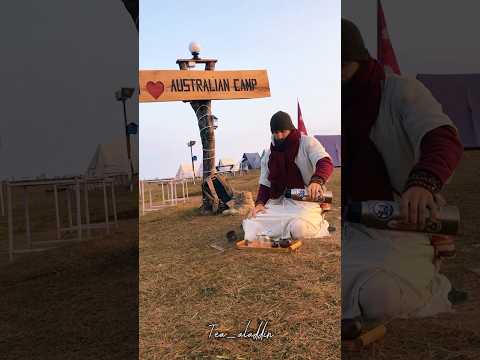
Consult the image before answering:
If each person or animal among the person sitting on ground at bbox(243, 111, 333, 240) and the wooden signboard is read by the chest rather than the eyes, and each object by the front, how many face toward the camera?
2

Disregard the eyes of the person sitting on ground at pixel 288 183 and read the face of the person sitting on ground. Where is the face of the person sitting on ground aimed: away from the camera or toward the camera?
toward the camera

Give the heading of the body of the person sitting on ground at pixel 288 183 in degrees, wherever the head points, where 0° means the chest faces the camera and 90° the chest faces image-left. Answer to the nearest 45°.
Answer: approximately 0°

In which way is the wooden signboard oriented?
toward the camera

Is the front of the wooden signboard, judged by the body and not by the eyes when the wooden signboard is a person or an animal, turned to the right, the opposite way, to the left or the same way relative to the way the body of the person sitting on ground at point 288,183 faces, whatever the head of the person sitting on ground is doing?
the same way

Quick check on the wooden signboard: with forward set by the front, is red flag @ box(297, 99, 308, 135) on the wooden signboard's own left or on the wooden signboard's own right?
on the wooden signboard's own left
